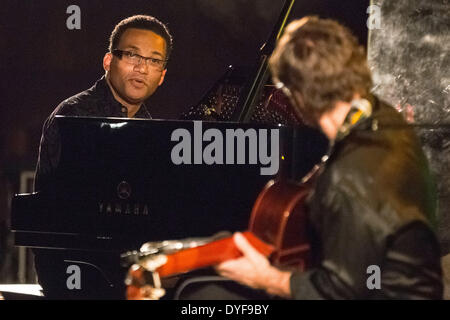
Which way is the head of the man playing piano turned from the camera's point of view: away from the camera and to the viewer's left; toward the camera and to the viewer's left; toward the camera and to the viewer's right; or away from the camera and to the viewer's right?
toward the camera and to the viewer's right

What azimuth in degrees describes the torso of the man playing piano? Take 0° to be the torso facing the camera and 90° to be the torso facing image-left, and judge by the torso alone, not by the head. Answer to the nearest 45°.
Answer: approximately 315°
